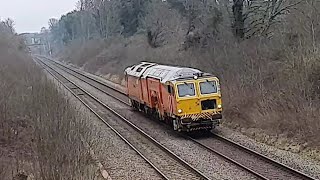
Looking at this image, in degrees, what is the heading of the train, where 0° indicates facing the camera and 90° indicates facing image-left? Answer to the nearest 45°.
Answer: approximately 315°
